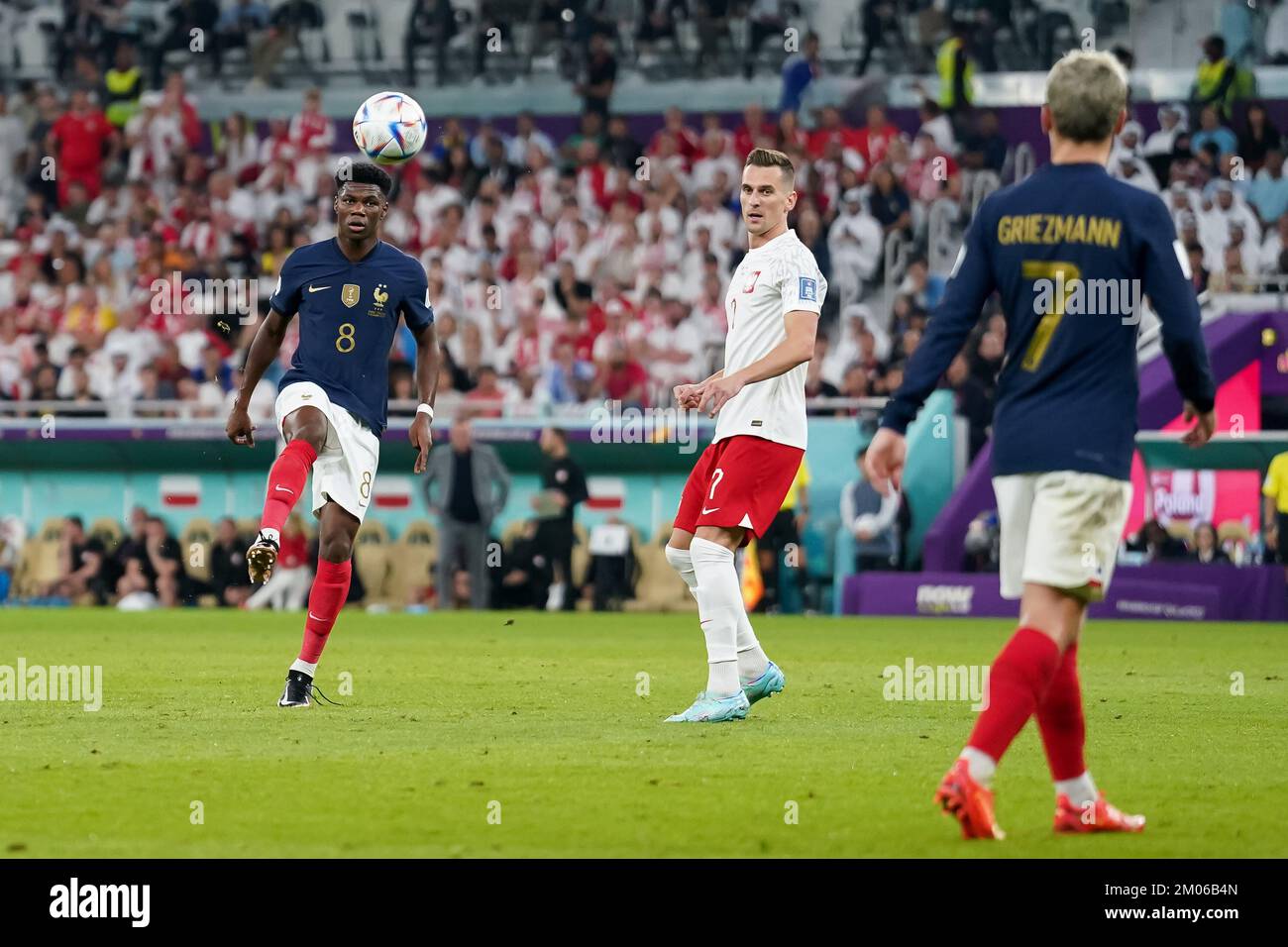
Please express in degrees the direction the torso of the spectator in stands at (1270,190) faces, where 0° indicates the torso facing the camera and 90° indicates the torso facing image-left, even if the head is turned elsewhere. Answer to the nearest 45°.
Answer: approximately 0°

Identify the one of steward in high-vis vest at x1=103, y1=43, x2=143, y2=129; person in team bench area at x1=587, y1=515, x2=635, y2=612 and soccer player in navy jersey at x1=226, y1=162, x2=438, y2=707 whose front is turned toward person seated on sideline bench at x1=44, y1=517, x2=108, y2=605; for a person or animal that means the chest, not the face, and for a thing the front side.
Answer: the steward in high-vis vest

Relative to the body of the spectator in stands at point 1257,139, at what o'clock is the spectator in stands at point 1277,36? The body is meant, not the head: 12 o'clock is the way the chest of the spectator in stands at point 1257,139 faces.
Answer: the spectator in stands at point 1277,36 is roughly at 6 o'clock from the spectator in stands at point 1257,139.

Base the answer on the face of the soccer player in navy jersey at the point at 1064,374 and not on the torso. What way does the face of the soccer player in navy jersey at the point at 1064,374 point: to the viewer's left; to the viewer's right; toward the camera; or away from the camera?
away from the camera

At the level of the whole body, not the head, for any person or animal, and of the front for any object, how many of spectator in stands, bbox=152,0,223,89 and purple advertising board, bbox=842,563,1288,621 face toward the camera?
2

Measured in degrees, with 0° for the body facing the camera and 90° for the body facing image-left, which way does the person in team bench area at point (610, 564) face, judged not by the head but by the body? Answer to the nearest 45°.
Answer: approximately 0°

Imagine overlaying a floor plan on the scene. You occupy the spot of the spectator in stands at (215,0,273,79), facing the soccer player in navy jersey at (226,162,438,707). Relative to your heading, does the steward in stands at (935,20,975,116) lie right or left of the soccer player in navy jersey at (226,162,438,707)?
left

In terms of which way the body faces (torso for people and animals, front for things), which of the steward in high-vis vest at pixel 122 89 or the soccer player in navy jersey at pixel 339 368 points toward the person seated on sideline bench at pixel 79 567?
the steward in high-vis vest
